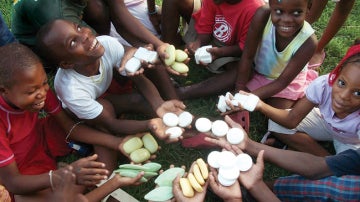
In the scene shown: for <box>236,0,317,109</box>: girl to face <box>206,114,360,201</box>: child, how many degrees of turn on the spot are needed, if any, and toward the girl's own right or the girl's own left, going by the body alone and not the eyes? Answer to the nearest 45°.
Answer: approximately 45° to the girl's own left

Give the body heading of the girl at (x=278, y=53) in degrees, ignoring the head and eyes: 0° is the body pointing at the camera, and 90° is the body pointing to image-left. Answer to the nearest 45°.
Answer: approximately 45°

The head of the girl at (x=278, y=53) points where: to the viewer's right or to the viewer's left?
to the viewer's left

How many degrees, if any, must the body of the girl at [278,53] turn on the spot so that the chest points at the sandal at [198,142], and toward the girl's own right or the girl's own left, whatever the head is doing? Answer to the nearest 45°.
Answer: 0° — they already face it
